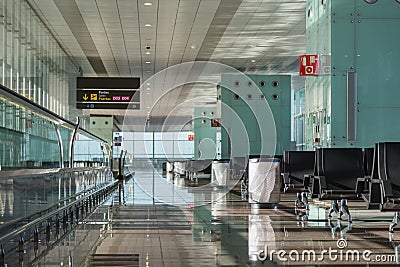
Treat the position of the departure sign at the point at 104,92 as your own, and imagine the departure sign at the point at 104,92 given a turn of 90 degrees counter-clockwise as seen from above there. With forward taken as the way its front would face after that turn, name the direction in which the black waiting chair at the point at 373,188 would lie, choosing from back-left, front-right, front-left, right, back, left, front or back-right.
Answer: right

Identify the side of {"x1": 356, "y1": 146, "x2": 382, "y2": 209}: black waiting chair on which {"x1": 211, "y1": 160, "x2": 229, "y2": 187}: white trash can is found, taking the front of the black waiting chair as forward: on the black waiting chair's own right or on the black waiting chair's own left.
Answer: on the black waiting chair's own right

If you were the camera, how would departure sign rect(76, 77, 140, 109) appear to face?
facing the viewer

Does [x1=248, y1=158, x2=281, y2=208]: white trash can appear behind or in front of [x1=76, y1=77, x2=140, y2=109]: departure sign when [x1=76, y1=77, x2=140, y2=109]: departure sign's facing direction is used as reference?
in front

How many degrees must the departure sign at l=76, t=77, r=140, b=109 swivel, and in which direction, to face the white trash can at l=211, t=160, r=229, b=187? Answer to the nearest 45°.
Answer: approximately 90° to its left
